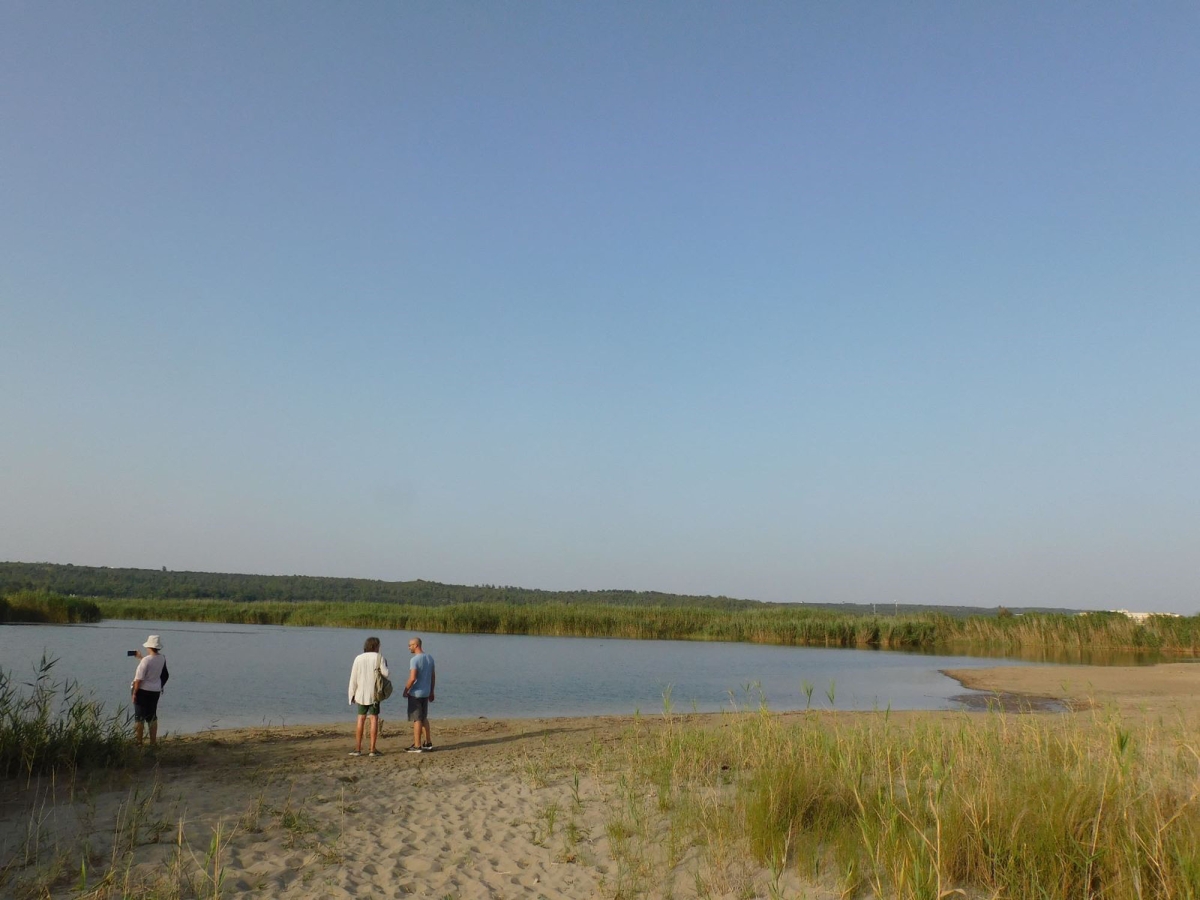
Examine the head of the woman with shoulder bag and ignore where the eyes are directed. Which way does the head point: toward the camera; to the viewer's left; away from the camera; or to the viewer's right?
away from the camera

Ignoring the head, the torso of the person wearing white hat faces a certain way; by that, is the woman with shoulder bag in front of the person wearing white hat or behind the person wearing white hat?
behind

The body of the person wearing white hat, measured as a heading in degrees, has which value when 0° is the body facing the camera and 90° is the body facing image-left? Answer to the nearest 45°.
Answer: approximately 135°

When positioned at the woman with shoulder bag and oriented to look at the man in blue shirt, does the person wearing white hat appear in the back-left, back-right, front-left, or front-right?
back-left

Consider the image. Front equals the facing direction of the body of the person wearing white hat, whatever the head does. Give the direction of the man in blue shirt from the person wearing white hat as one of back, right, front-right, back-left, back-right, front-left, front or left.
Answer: back-right
